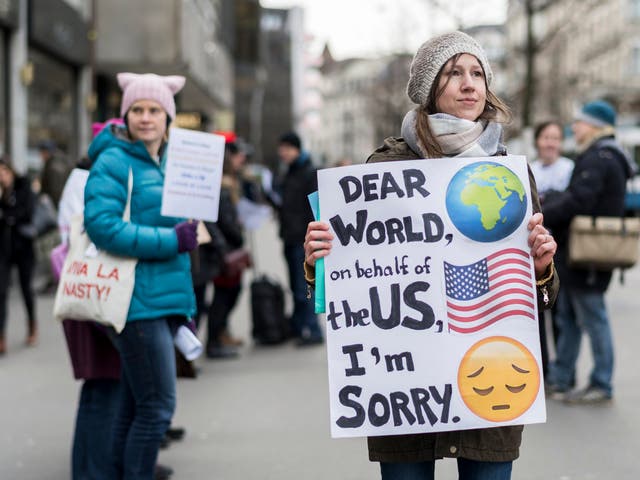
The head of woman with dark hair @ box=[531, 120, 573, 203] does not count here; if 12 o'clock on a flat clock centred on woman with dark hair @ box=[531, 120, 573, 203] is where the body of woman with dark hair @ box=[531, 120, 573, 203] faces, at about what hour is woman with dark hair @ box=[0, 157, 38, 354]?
woman with dark hair @ box=[0, 157, 38, 354] is roughly at 3 o'clock from woman with dark hair @ box=[531, 120, 573, 203].

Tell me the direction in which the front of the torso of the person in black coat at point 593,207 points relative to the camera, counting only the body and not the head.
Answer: to the viewer's left

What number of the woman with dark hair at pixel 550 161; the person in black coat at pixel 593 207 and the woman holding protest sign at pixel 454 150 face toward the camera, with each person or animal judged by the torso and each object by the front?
2

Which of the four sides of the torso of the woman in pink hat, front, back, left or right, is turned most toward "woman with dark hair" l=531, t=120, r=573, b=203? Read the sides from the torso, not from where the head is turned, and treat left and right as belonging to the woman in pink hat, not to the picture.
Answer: left

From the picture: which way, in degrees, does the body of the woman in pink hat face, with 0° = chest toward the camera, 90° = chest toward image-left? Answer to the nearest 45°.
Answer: approximately 315°

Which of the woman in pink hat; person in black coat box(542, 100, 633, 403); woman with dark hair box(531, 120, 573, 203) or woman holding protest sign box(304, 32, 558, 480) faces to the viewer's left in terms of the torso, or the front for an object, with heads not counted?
the person in black coat

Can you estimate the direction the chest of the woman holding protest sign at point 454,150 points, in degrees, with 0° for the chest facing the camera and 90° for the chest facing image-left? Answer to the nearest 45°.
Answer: approximately 0°

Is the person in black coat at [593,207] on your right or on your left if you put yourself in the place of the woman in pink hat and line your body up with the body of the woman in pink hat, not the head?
on your left

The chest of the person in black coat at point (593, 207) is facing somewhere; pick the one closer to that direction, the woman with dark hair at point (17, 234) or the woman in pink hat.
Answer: the woman with dark hair
